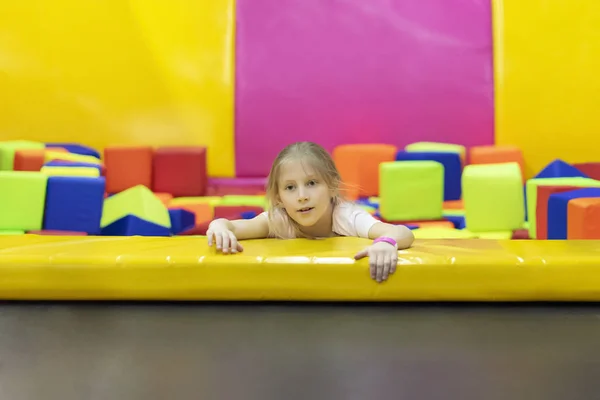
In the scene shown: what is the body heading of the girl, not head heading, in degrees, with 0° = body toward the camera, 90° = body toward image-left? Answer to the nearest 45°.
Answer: approximately 0°

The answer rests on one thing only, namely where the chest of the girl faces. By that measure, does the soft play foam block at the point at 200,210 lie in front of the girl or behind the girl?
behind

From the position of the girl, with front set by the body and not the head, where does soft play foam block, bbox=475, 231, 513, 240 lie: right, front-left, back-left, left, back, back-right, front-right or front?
back-left

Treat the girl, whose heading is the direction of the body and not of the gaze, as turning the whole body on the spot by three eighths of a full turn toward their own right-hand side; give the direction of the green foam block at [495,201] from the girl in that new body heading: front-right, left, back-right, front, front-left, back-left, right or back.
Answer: right

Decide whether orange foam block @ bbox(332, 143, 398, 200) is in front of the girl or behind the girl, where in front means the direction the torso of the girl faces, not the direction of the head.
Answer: behind

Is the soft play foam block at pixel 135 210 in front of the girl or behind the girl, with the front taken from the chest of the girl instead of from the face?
behind

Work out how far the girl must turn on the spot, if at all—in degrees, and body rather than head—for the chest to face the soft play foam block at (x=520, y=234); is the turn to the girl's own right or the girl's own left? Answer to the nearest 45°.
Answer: approximately 135° to the girl's own left

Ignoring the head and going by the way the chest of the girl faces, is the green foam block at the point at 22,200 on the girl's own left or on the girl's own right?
on the girl's own right
